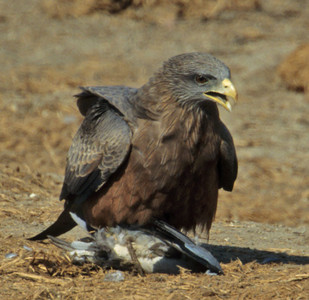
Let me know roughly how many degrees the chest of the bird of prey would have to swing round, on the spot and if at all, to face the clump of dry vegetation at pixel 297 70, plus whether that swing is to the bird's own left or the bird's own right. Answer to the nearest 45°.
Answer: approximately 135° to the bird's own left

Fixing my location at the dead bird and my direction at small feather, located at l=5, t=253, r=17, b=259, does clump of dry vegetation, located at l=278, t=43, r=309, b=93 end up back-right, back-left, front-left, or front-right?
back-right

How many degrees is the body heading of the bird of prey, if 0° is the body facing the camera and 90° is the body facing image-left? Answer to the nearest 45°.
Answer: approximately 315°

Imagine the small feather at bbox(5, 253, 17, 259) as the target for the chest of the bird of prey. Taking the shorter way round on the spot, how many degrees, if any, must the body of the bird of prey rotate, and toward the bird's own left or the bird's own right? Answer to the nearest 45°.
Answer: approximately 135° to the bird's own right
